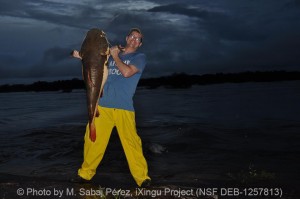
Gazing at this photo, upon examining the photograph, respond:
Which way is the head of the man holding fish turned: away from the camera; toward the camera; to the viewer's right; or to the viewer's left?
toward the camera

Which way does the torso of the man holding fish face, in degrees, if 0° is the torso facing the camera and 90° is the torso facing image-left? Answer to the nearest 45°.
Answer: approximately 0°
